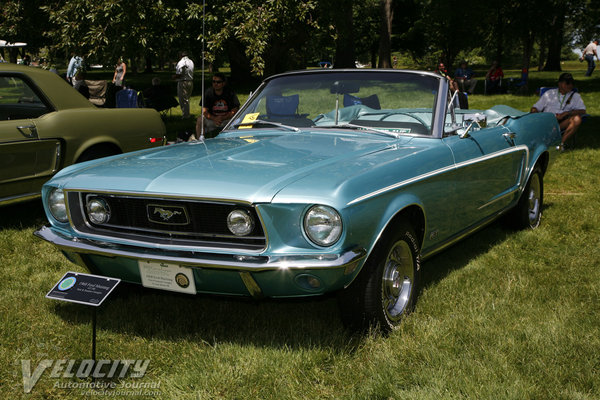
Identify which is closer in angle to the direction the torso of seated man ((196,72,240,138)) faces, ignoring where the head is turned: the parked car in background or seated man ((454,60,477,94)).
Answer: the parked car in background

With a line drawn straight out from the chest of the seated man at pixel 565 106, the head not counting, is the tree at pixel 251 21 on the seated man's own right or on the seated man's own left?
on the seated man's own right

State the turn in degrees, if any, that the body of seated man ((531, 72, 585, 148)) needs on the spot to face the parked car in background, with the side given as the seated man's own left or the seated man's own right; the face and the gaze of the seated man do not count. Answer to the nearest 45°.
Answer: approximately 45° to the seated man's own right

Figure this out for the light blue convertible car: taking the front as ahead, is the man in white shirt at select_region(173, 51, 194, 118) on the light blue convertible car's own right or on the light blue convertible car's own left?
on the light blue convertible car's own right

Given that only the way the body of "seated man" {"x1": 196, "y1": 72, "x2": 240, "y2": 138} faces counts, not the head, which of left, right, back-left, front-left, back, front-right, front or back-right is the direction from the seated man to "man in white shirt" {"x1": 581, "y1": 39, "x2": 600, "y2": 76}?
back

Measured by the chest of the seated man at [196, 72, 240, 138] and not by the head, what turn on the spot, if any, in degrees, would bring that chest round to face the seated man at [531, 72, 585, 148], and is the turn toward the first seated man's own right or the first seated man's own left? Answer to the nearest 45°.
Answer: approximately 135° to the first seated man's own left

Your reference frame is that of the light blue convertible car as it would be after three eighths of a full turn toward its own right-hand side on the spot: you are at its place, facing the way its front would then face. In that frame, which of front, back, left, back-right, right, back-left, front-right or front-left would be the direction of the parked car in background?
front-left

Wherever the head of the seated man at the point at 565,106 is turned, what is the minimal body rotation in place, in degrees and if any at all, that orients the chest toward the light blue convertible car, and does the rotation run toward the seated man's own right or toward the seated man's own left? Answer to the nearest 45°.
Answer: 0° — they already face it

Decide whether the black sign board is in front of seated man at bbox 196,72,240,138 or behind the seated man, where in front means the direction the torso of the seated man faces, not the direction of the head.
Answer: in front
